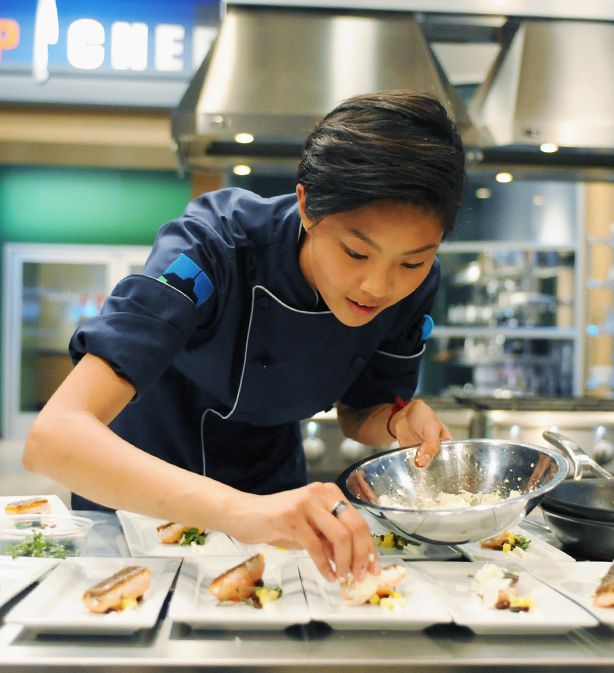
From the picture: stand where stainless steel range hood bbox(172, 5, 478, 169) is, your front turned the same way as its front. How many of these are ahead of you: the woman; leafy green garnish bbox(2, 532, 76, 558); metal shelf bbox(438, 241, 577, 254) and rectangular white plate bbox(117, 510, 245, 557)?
3

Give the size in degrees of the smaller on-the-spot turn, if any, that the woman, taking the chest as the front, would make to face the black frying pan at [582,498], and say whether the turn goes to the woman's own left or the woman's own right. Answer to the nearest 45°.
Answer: approximately 45° to the woman's own left

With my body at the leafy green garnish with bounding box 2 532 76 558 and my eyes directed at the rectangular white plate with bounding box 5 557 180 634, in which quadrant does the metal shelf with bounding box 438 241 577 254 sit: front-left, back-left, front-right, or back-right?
back-left

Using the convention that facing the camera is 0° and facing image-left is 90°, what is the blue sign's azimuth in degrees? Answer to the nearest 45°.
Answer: approximately 0°

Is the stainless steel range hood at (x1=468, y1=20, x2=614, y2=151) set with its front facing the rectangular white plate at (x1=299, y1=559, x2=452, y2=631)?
yes
